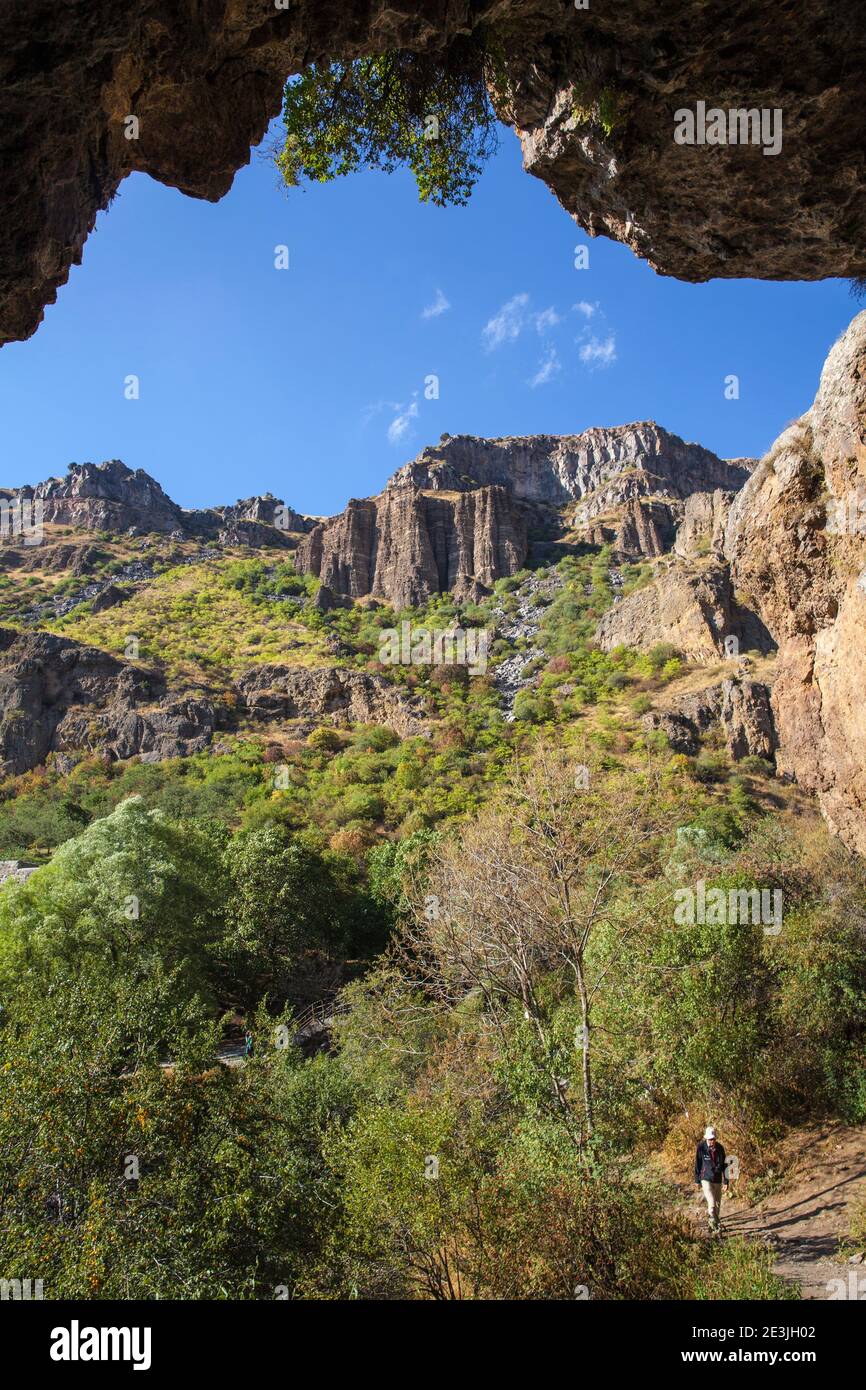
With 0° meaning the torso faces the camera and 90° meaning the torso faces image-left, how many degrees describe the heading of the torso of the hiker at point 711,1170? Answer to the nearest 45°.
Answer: approximately 0°

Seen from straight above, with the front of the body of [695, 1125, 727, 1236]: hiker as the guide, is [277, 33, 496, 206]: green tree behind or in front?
in front
